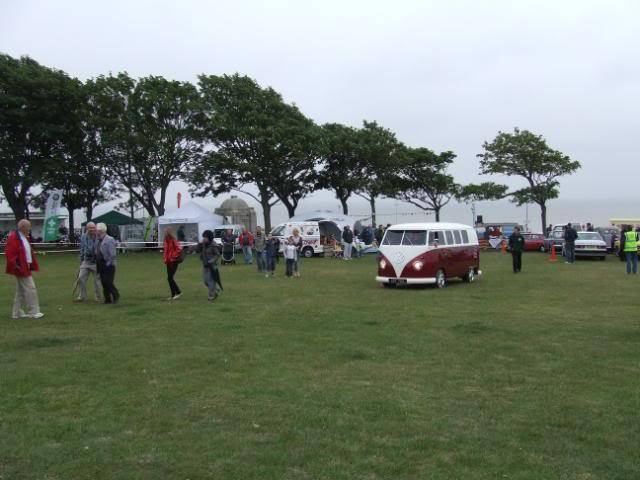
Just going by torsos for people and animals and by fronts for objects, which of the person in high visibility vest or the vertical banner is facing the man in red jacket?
the vertical banner

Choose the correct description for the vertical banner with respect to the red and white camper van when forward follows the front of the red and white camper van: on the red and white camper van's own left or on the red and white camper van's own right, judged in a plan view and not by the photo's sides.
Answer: on the red and white camper van's own right

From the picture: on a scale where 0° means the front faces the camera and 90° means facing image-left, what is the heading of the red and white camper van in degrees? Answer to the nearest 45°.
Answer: approximately 45°

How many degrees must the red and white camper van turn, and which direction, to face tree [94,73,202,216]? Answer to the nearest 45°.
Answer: approximately 90° to its right

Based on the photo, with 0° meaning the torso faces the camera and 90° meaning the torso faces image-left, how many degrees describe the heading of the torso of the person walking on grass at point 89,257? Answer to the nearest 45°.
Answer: approximately 0°

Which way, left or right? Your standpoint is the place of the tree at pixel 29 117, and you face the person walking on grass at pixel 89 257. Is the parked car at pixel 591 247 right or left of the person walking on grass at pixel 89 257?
left

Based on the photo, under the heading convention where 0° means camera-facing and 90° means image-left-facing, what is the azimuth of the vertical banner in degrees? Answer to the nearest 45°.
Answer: approximately 0°

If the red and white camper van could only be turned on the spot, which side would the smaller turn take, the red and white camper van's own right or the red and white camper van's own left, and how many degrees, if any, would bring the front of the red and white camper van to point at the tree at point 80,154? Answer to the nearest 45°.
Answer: approximately 90° to the red and white camper van's own right

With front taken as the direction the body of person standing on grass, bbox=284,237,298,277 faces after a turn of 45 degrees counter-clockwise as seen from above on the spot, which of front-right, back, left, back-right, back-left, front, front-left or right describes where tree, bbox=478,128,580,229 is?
left

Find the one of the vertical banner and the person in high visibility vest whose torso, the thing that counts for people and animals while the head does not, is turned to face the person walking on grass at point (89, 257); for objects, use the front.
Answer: the vertical banner
